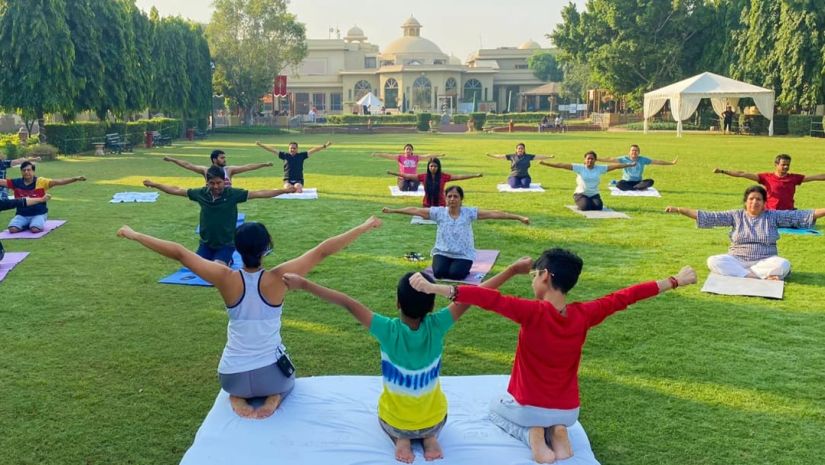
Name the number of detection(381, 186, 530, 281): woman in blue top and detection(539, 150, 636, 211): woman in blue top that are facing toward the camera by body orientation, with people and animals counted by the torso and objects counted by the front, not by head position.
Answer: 2

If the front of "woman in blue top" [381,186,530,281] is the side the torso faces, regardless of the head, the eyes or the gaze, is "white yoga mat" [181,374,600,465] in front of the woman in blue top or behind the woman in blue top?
in front

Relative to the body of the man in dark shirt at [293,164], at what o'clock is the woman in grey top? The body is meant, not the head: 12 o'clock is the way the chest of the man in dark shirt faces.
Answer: The woman in grey top is roughly at 11 o'clock from the man in dark shirt.

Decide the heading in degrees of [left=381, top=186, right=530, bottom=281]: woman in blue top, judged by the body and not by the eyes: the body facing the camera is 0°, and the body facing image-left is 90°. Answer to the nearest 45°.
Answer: approximately 0°

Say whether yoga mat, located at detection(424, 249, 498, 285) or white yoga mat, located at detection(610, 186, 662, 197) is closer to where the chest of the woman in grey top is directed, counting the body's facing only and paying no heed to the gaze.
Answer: the yoga mat

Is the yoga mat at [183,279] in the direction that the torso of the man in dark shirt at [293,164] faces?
yes

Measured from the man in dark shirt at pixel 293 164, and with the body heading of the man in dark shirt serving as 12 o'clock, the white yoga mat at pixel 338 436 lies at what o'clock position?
The white yoga mat is roughly at 12 o'clock from the man in dark shirt.
